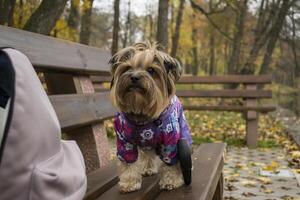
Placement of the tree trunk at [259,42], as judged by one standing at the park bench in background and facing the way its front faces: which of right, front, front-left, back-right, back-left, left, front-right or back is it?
back

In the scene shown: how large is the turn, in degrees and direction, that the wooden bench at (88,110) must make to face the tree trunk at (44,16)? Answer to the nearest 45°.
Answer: approximately 135° to its left

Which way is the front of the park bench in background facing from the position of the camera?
facing the viewer

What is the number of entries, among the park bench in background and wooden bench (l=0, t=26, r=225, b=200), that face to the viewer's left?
0

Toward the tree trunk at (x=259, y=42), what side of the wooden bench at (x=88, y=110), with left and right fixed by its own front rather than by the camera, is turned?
left

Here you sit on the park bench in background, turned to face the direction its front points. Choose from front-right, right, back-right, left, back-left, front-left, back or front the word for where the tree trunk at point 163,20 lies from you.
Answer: back-right

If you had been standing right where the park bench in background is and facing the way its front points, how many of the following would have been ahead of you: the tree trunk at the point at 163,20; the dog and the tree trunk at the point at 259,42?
1

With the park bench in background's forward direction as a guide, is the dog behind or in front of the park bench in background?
in front
